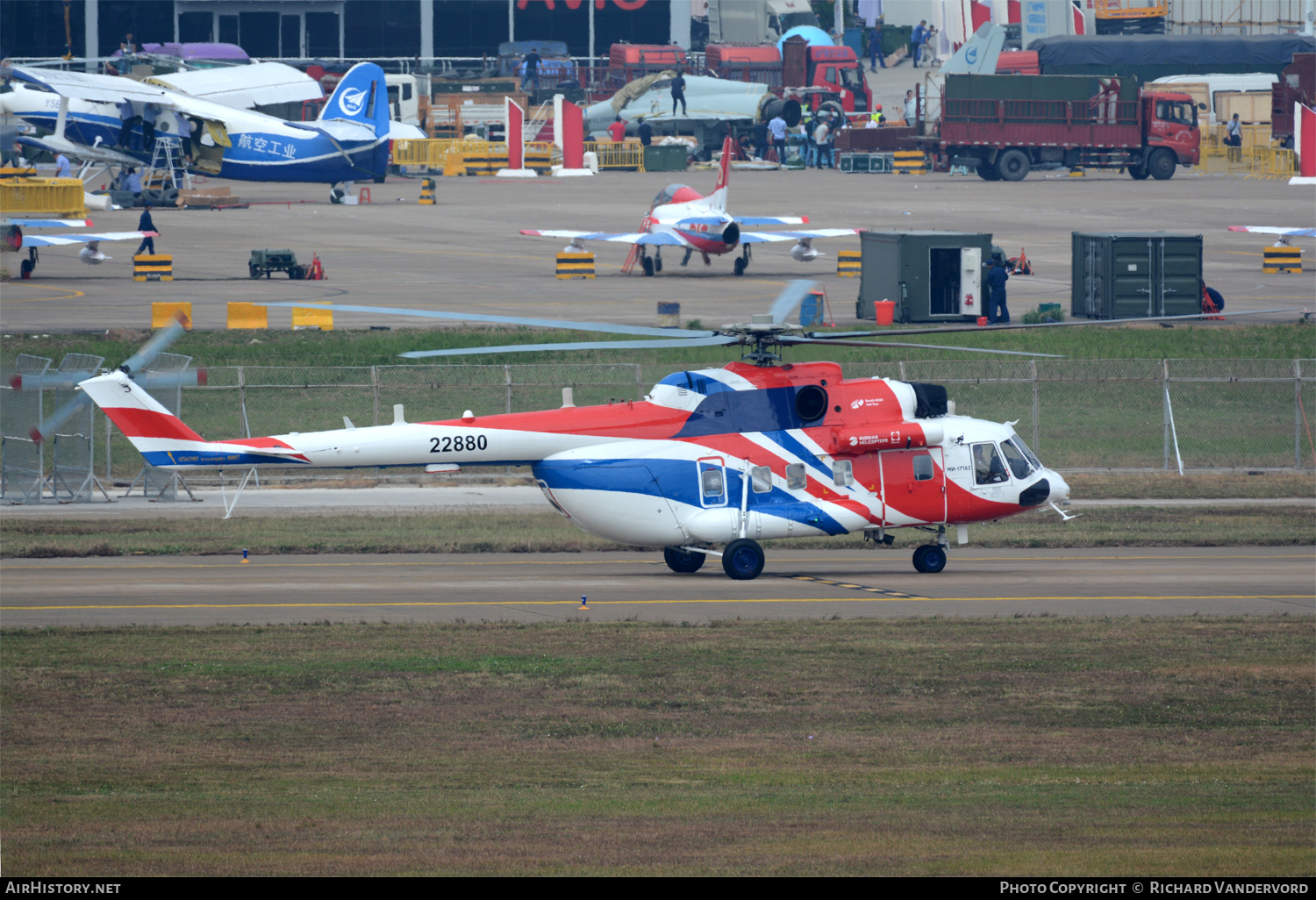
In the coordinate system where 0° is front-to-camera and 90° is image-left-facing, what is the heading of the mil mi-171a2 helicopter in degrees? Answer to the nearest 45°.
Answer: approximately 270°

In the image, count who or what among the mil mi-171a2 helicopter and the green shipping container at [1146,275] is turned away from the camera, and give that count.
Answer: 0

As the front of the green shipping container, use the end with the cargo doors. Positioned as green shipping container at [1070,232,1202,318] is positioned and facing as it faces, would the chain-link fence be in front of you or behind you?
in front

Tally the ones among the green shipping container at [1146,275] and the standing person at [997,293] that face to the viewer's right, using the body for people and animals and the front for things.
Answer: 0

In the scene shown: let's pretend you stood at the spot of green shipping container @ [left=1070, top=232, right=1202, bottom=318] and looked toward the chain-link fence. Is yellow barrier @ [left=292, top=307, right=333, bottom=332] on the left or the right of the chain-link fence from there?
right

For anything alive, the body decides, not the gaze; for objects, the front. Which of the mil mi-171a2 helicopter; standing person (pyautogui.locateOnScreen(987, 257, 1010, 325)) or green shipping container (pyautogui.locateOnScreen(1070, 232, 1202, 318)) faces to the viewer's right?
the mil mi-171a2 helicopter
